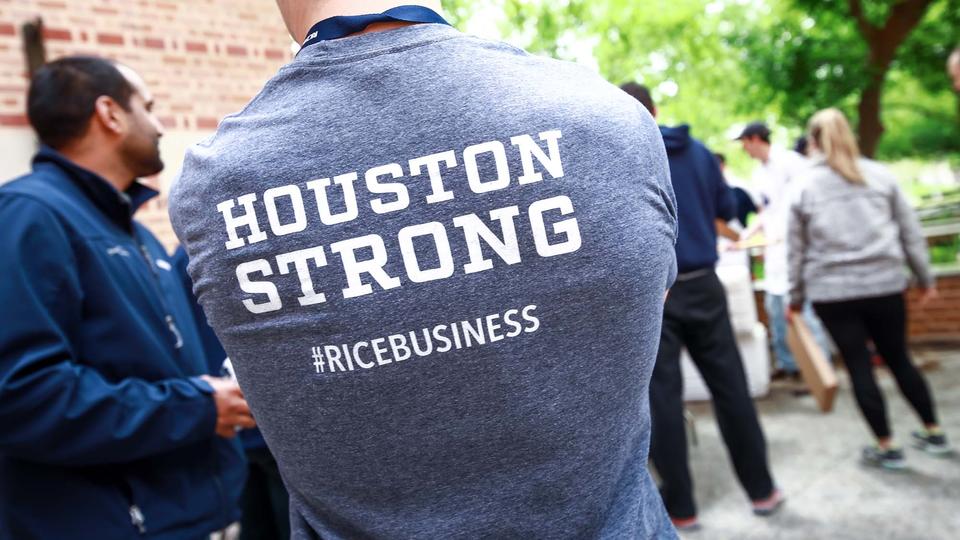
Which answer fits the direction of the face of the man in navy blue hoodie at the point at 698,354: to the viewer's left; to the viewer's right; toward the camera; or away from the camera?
away from the camera

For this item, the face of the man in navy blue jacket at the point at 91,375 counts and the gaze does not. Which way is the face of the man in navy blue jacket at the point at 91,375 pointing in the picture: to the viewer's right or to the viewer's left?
to the viewer's right

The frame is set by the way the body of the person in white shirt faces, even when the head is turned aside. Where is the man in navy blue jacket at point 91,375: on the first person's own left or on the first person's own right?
on the first person's own left

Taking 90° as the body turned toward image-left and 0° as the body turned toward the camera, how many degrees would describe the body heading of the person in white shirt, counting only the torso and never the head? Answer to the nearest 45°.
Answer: approximately 90°

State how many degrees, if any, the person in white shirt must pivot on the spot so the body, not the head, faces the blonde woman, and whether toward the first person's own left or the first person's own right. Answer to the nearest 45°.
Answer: approximately 90° to the first person's own left

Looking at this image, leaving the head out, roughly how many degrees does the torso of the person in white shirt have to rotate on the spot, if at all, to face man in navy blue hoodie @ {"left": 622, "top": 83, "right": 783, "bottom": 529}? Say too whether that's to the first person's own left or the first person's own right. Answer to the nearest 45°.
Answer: approximately 90° to the first person's own left
